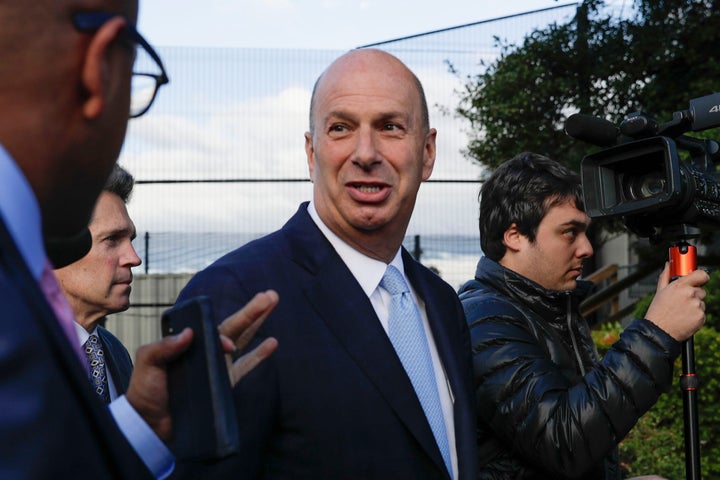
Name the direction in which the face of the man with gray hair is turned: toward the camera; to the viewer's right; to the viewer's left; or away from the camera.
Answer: to the viewer's right

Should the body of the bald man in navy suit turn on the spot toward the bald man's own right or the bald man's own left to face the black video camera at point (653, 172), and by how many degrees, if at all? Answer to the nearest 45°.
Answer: approximately 90° to the bald man's own left

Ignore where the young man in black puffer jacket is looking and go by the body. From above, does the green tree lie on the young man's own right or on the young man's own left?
on the young man's own left

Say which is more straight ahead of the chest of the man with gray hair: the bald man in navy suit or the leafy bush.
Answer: the bald man in navy suit

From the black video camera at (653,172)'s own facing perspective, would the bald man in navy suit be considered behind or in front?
in front

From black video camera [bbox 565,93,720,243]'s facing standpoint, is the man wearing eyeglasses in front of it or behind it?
in front

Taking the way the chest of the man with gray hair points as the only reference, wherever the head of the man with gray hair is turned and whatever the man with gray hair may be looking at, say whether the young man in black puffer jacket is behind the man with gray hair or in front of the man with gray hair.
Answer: in front

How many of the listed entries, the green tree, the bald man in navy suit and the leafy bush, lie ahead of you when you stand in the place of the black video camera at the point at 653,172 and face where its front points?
1

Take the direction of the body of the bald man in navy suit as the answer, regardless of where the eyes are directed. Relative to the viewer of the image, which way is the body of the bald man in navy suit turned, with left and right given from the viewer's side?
facing the viewer and to the right of the viewer

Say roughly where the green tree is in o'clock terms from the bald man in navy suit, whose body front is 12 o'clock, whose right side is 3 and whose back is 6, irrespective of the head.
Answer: The green tree is roughly at 8 o'clock from the bald man in navy suit.

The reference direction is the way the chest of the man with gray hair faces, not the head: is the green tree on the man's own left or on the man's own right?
on the man's own left

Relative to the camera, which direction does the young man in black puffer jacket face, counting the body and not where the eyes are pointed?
to the viewer's right
